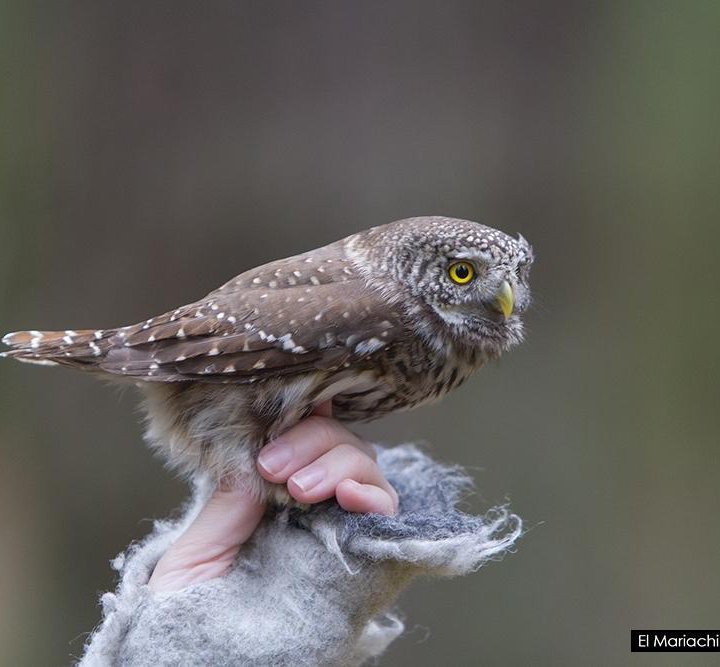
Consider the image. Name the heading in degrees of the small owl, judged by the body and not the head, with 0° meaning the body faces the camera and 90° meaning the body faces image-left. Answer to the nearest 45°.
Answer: approximately 270°
